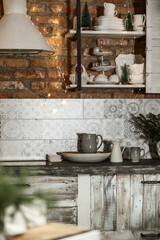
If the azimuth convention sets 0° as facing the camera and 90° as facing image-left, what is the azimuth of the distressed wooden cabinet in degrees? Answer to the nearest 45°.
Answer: approximately 0°

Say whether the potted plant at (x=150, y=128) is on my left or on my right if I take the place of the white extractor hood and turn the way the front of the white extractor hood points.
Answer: on my left

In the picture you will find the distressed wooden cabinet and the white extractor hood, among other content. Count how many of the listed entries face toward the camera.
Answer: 2

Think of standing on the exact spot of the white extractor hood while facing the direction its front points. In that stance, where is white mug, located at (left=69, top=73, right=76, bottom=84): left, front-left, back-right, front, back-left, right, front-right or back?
back-left

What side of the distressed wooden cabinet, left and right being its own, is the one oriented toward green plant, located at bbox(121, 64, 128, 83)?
back

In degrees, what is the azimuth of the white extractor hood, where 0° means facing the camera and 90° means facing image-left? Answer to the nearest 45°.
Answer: approximately 0°

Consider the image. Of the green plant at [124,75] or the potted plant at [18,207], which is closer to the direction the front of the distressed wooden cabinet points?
the potted plant
